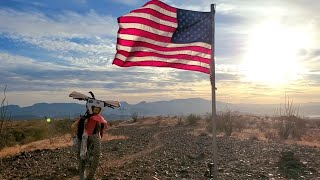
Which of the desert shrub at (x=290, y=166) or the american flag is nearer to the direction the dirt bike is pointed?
the american flag

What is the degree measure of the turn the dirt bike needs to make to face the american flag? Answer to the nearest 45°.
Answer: approximately 45° to its left

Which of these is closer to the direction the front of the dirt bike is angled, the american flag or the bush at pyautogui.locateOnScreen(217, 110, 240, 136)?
the american flag
